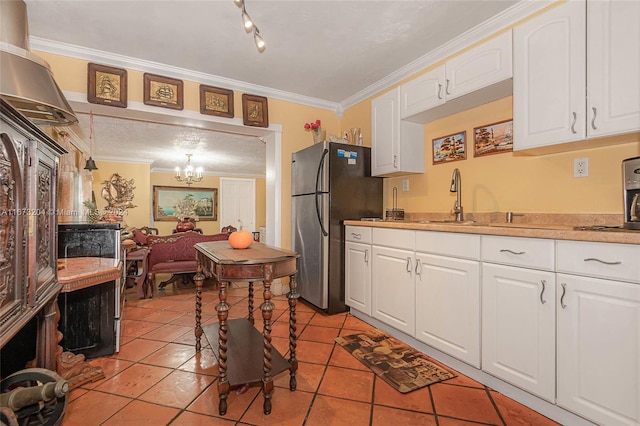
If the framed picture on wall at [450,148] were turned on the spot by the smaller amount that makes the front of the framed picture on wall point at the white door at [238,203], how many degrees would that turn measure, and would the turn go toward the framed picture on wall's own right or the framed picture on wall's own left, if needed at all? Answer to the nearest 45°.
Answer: approximately 90° to the framed picture on wall's own right

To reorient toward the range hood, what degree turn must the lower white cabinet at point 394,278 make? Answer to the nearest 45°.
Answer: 0° — it already faces it

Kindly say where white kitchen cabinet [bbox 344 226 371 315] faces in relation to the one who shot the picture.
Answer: facing the viewer and to the left of the viewer

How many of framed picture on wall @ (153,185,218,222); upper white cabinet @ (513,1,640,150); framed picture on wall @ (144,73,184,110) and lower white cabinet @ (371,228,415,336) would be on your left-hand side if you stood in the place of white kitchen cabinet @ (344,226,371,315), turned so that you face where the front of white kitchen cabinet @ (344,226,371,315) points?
2

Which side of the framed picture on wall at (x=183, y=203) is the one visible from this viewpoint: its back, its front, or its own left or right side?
front

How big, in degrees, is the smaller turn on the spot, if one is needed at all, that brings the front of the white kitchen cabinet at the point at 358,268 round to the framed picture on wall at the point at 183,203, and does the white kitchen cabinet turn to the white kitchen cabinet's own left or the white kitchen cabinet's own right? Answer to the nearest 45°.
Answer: approximately 90° to the white kitchen cabinet's own right

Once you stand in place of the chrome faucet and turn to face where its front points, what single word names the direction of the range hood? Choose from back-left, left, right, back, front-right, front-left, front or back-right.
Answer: front

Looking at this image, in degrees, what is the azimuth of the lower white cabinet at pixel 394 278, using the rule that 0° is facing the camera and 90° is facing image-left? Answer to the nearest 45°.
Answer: approximately 45°

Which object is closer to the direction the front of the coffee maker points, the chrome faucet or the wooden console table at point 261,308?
the wooden console table

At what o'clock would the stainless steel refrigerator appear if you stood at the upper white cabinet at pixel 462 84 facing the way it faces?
The stainless steel refrigerator is roughly at 2 o'clock from the upper white cabinet.

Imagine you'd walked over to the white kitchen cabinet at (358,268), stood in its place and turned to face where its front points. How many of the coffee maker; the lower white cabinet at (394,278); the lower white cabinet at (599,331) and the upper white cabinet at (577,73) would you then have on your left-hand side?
4

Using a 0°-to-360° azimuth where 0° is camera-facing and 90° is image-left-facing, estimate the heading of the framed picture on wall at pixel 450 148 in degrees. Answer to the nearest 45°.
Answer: approximately 45°

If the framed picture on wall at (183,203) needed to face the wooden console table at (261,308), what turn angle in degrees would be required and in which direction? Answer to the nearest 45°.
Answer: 0° — it already faces it
